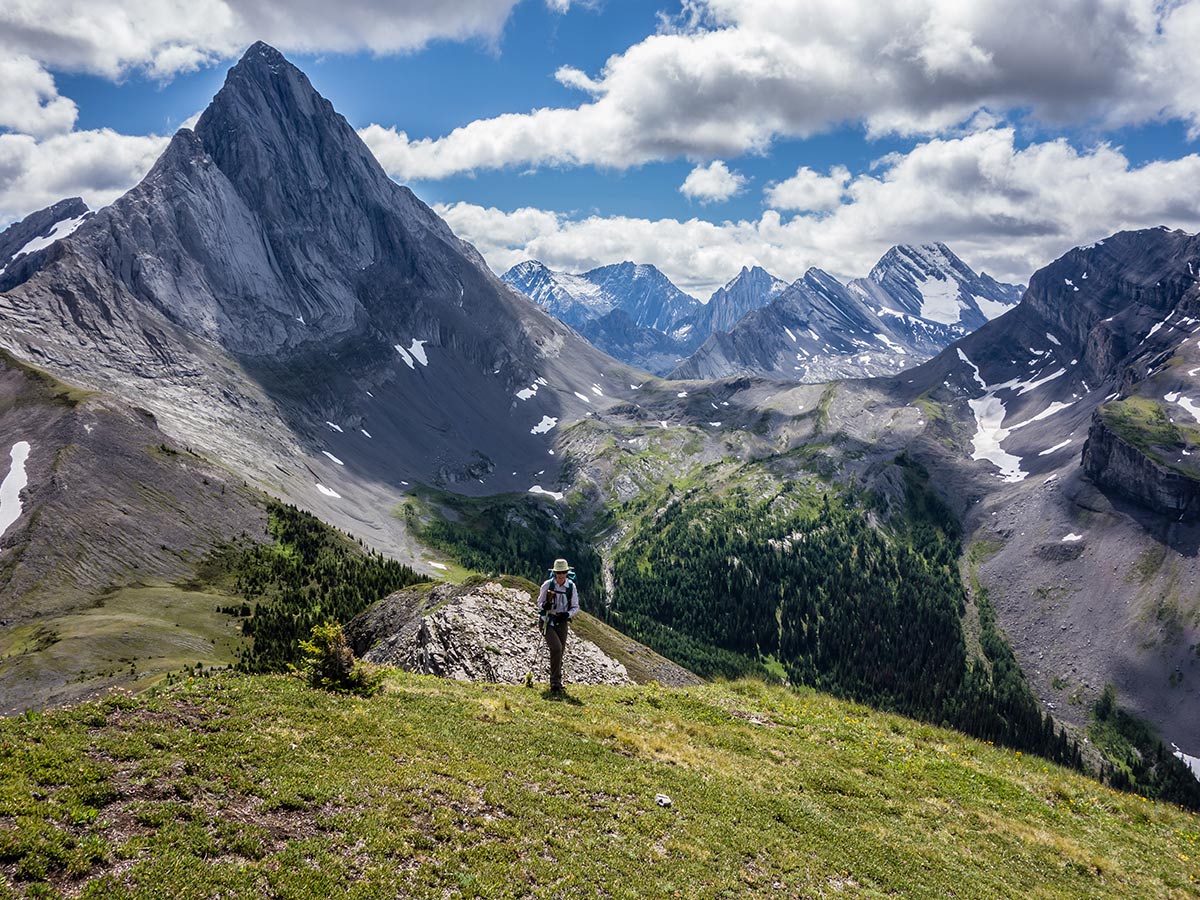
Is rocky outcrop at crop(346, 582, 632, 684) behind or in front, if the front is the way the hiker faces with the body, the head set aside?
behind

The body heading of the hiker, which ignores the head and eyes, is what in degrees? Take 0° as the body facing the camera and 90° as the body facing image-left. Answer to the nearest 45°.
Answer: approximately 0°

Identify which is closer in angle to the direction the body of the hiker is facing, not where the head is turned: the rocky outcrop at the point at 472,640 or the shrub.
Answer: the shrub

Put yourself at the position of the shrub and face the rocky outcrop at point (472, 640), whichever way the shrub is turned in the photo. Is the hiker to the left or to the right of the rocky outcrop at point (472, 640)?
right

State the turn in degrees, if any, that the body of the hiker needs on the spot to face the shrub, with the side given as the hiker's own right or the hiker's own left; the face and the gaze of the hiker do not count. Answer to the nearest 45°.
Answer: approximately 45° to the hiker's own right
